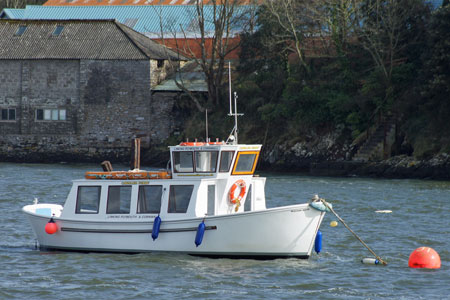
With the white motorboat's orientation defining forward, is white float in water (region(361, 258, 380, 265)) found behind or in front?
in front

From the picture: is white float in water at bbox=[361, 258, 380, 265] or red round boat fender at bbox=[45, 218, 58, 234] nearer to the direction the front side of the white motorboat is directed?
the white float in water

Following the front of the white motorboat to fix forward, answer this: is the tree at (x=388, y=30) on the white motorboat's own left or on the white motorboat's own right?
on the white motorboat's own left

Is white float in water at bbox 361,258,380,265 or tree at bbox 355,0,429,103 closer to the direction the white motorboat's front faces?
the white float in water

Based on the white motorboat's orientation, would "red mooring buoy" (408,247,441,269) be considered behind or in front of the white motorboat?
in front

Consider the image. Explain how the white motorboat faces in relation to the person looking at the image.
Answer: facing the viewer and to the right of the viewer
